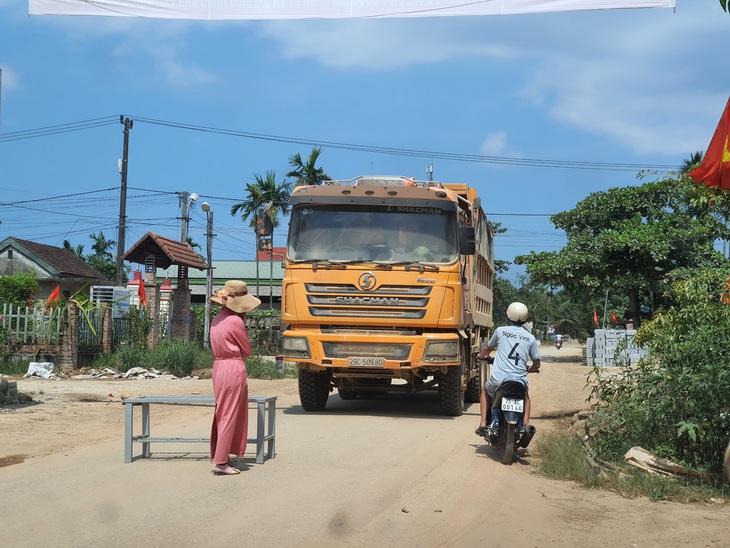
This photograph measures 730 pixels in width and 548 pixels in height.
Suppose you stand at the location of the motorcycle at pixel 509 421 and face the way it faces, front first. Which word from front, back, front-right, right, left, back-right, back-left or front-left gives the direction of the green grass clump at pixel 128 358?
front-left

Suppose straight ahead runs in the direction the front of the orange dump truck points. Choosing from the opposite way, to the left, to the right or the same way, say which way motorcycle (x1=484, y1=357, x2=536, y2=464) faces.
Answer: the opposite way

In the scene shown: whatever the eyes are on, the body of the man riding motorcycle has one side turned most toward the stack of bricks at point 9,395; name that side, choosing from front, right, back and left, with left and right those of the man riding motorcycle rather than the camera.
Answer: left

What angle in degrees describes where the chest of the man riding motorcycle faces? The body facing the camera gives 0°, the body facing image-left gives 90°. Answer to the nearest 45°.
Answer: approximately 180°

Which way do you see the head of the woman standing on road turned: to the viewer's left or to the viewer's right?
to the viewer's right

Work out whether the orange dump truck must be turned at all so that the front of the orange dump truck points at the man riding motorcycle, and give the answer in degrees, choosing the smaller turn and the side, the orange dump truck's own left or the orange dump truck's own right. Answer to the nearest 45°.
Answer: approximately 45° to the orange dump truck's own left

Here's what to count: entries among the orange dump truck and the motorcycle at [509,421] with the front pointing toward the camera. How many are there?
1

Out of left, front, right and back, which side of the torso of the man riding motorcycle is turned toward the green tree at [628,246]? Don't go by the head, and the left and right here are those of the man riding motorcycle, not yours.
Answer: front

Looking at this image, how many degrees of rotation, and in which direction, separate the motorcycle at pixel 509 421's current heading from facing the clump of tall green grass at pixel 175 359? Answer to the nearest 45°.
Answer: approximately 45° to its left

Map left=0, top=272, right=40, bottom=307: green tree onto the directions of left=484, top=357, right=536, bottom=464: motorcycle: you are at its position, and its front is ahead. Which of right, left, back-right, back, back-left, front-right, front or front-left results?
front-left

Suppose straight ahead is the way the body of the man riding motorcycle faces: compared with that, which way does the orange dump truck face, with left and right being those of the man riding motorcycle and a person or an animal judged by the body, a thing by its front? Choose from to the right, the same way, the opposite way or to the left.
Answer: the opposite way

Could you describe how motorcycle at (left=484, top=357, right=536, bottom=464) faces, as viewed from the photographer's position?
facing away from the viewer

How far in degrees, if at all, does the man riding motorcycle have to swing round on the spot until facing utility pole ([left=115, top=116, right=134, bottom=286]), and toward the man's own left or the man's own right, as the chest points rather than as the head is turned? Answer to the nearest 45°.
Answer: approximately 45° to the man's own left

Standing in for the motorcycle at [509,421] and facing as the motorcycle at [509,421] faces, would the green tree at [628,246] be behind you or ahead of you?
ahead

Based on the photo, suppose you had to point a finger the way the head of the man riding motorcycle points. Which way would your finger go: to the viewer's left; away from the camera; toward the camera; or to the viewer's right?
away from the camera

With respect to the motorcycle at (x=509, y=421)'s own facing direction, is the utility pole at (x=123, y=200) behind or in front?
in front
